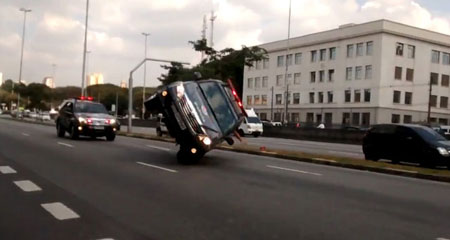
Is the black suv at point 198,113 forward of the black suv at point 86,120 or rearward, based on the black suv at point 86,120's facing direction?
forward

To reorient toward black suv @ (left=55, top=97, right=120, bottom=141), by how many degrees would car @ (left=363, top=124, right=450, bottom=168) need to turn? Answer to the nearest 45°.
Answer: approximately 135° to its right

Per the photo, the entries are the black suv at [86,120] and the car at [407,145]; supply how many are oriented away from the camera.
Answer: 0

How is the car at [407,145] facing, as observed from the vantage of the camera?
facing the viewer and to the right of the viewer

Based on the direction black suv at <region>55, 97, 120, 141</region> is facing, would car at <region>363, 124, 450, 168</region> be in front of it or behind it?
in front
